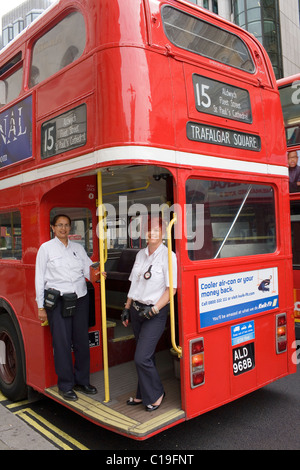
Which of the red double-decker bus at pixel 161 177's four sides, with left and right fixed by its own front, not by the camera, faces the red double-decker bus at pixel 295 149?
right

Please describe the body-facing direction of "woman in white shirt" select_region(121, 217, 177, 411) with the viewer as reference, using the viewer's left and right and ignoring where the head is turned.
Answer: facing the viewer and to the left of the viewer

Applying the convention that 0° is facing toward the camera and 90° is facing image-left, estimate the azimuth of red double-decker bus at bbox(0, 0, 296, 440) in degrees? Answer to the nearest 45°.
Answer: approximately 135°

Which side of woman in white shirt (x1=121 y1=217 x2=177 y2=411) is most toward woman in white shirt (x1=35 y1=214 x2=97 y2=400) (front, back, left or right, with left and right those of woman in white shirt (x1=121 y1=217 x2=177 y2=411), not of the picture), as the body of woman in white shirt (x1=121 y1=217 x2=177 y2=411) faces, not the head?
right
